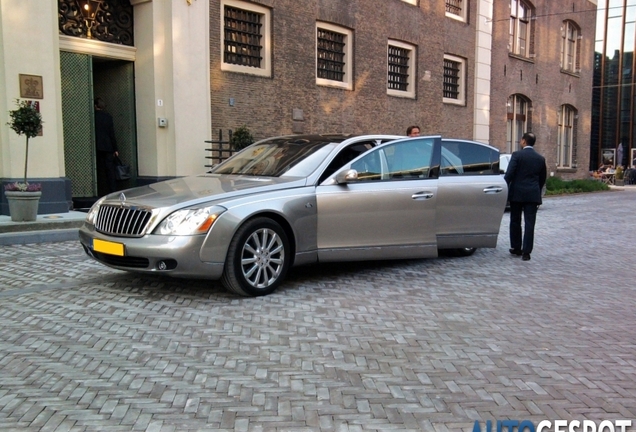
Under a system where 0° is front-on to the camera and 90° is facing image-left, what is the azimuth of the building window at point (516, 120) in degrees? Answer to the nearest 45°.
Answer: approximately 315°

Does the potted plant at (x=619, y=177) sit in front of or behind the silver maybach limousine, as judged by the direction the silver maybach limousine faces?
behind

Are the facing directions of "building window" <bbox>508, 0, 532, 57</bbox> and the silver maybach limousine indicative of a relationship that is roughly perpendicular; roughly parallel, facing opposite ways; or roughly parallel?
roughly perpendicular

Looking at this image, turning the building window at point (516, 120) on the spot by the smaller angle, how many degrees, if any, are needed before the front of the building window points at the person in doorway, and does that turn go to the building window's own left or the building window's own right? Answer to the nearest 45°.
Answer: approximately 90° to the building window's own right

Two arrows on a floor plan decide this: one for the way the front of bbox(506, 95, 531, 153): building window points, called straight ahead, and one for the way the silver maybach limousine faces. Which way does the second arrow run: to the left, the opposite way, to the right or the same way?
to the right

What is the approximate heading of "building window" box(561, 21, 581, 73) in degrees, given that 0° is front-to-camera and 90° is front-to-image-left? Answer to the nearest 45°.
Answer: approximately 315°

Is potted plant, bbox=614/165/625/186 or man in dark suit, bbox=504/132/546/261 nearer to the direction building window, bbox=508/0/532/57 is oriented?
the man in dark suit

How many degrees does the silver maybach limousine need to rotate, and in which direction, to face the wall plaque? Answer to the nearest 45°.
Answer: approximately 90° to its right

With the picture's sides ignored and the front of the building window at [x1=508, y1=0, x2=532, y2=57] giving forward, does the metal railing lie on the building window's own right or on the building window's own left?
on the building window's own right

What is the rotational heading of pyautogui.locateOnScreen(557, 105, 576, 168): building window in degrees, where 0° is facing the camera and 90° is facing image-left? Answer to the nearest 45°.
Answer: approximately 315°

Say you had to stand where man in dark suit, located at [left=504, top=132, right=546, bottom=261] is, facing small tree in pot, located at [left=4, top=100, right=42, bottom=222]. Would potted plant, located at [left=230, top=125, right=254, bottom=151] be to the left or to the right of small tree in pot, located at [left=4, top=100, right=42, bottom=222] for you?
right
